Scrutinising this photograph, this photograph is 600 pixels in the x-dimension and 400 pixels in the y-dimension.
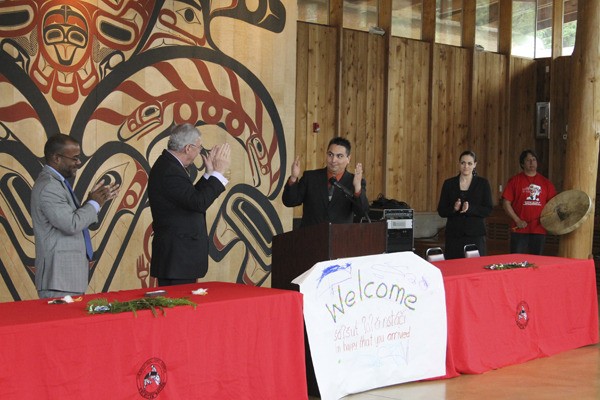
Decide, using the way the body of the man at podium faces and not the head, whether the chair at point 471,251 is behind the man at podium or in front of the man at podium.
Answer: behind

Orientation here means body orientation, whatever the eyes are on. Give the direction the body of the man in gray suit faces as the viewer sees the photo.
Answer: to the viewer's right

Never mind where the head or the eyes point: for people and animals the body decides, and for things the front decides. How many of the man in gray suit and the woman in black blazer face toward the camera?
1

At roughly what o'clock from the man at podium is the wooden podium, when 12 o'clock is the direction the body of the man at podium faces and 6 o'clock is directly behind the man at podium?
The wooden podium is roughly at 12 o'clock from the man at podium.

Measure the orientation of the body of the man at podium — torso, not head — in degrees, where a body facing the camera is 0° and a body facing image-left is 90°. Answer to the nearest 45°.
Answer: approximately 0°

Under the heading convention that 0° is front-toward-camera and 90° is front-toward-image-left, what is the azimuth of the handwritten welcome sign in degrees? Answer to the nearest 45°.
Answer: approximately 0°

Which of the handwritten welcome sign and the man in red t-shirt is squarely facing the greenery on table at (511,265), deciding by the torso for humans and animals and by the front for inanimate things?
the man in red t-shirt

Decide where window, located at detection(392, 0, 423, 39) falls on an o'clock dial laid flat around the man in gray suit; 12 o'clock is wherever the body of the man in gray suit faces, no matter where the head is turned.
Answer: The window is roughly at 10 o'clock from the man in gray suit.

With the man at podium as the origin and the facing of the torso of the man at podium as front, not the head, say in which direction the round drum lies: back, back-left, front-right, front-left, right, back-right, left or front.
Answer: back-left

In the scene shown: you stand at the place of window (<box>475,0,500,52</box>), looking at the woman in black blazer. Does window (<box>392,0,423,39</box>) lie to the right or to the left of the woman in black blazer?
right

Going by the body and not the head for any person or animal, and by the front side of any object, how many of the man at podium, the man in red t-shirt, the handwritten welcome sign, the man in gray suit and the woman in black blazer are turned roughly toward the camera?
4

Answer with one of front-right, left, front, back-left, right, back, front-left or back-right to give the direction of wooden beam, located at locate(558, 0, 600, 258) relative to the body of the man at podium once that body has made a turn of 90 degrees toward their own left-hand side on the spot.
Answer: front-left

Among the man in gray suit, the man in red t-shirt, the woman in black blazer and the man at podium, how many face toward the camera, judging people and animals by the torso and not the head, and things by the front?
3

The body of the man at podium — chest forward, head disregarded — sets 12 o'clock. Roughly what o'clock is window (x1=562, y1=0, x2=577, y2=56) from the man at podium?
The window is roughly at 7 o'clock from the man at podium.
